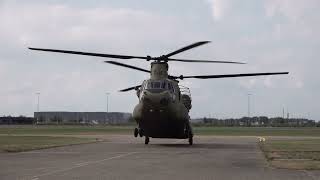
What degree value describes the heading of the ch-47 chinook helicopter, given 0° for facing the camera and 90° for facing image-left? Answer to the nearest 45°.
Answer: approximately 0°
